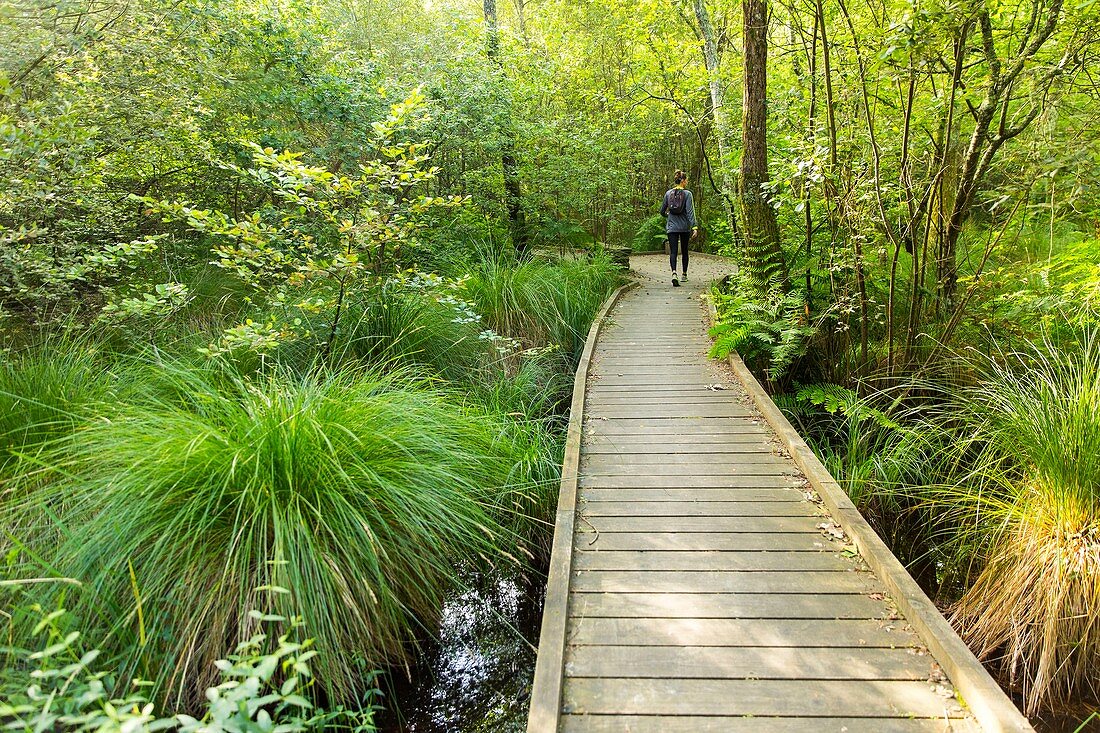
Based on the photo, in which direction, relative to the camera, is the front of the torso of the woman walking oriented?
away from the camera

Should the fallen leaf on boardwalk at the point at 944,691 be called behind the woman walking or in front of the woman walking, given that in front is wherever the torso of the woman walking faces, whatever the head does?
behind

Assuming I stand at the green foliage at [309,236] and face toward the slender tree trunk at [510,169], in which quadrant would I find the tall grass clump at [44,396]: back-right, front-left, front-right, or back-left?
back-left

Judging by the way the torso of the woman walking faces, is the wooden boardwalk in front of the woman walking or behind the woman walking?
behind

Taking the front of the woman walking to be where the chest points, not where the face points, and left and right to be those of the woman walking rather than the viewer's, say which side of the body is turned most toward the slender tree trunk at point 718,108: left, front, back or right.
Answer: front

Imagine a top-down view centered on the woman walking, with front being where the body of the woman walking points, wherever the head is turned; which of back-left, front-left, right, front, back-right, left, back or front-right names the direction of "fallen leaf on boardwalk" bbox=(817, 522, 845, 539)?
back

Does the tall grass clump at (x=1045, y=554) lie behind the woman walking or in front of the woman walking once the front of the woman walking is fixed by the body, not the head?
behind

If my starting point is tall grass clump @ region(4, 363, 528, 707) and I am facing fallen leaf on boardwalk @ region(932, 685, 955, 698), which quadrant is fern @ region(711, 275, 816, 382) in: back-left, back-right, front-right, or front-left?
front-left

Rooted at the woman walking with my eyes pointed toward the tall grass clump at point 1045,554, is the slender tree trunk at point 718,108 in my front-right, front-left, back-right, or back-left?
back-left

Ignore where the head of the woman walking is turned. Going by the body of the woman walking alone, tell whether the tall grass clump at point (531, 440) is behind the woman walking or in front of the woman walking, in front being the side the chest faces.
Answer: behind

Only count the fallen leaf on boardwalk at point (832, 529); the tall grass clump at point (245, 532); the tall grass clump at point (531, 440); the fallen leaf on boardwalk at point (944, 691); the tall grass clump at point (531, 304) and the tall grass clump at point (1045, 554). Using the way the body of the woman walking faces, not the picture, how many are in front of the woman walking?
0

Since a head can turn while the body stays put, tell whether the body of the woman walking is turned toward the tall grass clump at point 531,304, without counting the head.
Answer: no

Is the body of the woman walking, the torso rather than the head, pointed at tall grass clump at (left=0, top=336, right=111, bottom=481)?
no

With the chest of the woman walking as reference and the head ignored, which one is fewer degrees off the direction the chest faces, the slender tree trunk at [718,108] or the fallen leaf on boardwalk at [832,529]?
the slender tree trunk

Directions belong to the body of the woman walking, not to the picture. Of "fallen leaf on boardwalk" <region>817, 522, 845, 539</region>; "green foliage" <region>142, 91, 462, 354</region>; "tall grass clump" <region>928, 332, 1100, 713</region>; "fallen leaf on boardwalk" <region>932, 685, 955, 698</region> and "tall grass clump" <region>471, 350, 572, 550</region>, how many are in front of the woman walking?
0

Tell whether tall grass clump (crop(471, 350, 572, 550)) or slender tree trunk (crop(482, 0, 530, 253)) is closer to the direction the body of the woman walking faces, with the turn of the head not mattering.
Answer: the slender tree trunk
